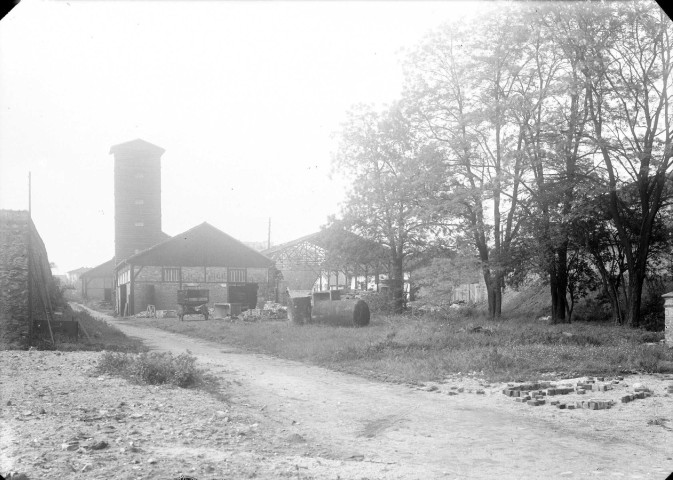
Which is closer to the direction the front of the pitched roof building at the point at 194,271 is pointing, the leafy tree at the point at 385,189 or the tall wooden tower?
the leafy tree

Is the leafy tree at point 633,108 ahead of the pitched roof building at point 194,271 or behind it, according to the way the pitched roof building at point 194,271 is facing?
ahead

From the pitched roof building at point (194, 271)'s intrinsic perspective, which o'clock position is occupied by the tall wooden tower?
The tall wooden tower is roughly at 5 o'clock from the pitched roof building.

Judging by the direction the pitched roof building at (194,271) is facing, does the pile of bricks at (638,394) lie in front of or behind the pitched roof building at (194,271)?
in front

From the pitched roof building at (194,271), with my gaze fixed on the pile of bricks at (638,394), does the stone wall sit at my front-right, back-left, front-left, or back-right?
front-right

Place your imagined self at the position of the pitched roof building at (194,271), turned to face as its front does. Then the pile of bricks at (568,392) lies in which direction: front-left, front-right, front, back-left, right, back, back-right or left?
front

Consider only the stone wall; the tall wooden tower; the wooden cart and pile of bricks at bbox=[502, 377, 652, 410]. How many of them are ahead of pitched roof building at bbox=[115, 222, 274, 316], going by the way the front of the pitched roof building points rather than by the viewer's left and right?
3

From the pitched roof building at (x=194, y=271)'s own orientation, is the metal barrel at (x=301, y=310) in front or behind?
in front

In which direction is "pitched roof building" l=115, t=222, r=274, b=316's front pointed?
toward the camera
